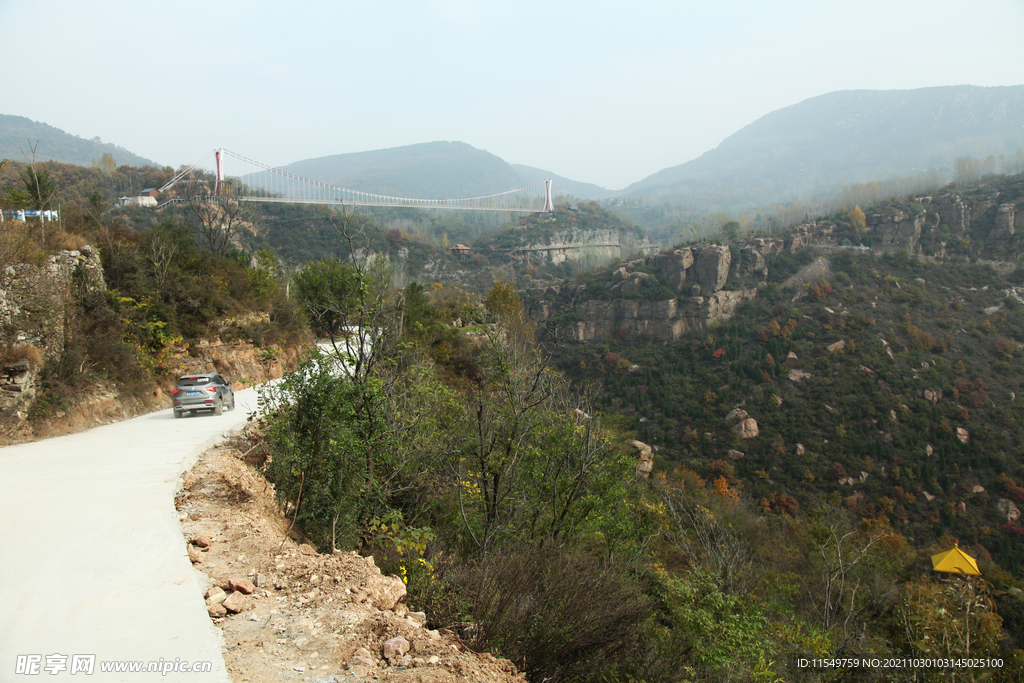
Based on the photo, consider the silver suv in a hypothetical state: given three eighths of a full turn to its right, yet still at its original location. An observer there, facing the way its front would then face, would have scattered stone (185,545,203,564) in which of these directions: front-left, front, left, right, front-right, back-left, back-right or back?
front

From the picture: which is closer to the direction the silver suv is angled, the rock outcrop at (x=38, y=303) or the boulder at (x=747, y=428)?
the boulder

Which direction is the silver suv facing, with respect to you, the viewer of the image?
facing away from the viewer and to the right of the viewer

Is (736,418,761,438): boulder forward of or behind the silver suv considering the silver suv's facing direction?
forward

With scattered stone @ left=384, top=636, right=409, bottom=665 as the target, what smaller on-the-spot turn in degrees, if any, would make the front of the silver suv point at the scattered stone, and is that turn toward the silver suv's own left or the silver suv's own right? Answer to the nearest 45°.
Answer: approximately 135° to the silver suv's own right

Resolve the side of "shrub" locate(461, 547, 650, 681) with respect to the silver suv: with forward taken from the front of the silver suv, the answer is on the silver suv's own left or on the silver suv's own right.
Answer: on the silver suv's own right

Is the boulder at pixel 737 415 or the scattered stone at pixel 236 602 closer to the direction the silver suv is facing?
the boulder

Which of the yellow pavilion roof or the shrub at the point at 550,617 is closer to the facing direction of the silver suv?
the yellow pavilion roof

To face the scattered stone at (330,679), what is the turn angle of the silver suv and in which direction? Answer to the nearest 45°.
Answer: approximately 135° to its right

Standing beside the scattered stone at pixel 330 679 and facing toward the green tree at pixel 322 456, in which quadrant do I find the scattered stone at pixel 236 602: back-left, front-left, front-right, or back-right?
front-left

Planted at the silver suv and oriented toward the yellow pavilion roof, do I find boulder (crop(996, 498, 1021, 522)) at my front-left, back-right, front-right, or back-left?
front-left

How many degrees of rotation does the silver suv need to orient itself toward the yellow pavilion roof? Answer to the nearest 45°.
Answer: approximately 45° to its right

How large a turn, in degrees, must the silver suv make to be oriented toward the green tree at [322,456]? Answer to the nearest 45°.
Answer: approximately 135° to its right
